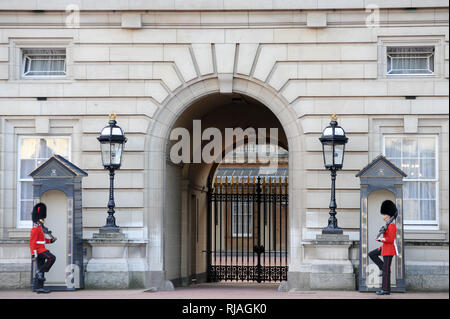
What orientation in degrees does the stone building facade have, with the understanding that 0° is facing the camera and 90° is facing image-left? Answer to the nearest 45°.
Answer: approximately 0°

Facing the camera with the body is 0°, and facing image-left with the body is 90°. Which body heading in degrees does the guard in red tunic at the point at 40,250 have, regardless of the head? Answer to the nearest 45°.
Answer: approximately 270°

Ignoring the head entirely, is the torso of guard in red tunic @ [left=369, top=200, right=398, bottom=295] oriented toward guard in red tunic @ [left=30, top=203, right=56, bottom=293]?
yes

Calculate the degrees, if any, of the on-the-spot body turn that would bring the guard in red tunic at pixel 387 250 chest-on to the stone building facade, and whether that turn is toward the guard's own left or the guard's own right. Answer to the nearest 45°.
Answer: approximately 45° to the guard's own right

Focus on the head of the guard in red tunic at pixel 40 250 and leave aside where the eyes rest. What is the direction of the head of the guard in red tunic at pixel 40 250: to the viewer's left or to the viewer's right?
to the viewer's right

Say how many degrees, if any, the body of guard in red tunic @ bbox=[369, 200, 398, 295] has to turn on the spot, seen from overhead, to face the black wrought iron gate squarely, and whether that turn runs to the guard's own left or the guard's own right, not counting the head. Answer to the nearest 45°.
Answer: approximately 45° to the guard's own right

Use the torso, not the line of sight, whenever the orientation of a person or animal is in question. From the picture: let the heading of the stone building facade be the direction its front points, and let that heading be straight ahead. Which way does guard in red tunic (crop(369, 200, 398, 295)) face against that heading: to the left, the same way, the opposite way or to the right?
to the right

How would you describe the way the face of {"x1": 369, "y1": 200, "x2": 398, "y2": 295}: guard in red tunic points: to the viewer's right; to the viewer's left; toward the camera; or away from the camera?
to the viewer's left
